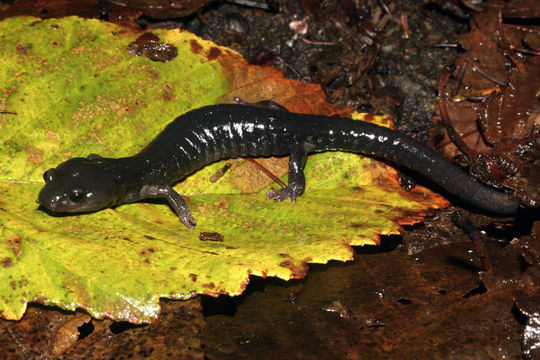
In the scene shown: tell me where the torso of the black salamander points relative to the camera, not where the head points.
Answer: to the viewer's left
